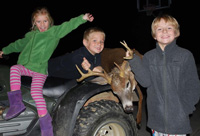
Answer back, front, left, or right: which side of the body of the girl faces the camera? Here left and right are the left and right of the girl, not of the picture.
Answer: front

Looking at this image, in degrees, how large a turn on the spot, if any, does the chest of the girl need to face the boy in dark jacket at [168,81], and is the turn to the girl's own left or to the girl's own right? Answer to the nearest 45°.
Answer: approximately 45° to the girl's own left

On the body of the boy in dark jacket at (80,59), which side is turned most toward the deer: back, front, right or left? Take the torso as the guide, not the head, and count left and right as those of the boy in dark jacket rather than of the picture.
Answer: front

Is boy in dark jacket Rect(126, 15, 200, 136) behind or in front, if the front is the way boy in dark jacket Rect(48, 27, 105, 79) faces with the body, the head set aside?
in front

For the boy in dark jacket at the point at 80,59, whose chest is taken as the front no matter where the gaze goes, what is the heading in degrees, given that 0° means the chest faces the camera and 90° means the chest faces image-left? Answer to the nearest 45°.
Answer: approximately 315°

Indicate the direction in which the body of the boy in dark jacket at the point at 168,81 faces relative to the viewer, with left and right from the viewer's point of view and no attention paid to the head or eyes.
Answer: facing the viewer

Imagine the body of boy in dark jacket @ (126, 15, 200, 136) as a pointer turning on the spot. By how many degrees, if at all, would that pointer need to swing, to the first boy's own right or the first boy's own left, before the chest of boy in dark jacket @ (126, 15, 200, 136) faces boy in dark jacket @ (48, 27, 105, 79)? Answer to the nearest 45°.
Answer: approximately 135° to the first boy's own right

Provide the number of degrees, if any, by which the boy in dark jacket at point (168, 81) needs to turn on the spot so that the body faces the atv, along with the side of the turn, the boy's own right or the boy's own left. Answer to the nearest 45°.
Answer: approximately 90° to the boy's own right

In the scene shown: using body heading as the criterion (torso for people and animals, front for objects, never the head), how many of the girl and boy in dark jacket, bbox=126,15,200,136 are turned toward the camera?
2
